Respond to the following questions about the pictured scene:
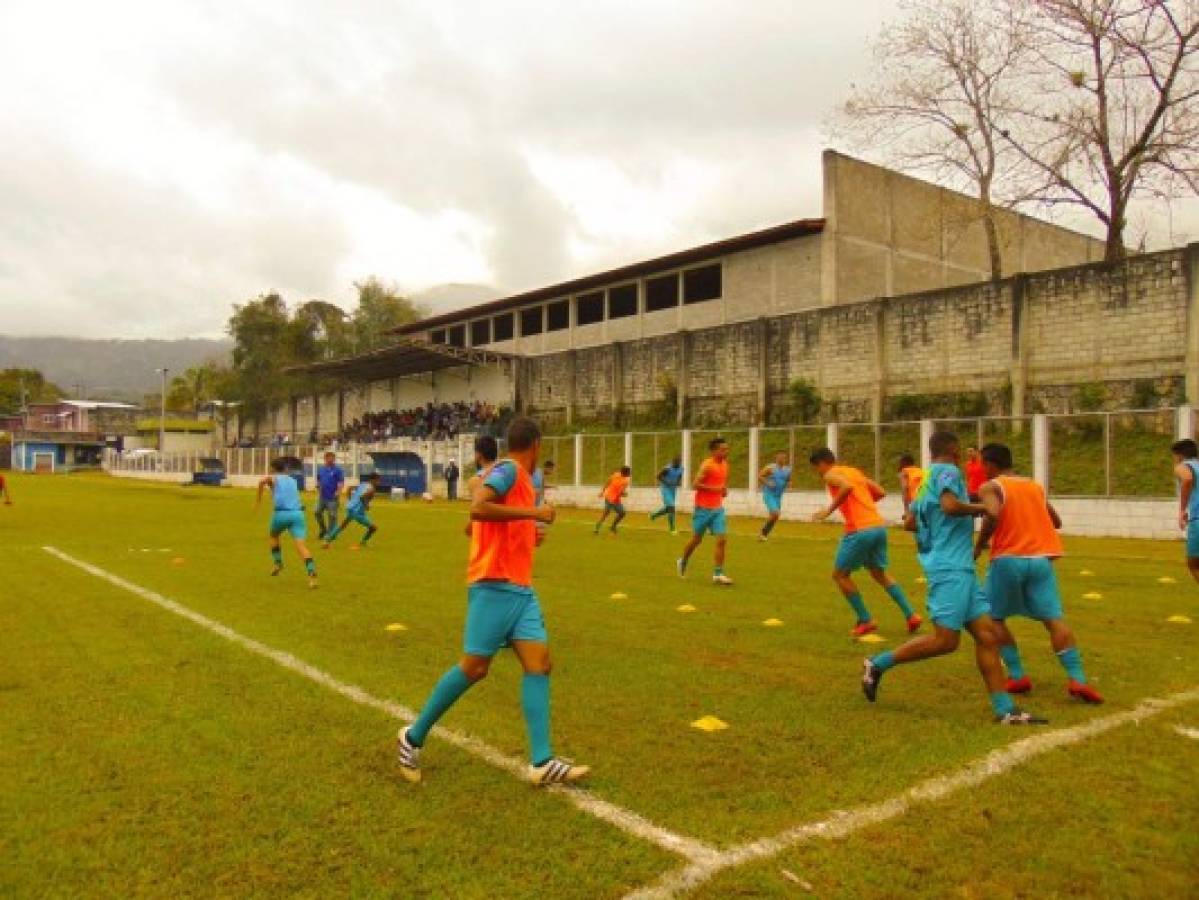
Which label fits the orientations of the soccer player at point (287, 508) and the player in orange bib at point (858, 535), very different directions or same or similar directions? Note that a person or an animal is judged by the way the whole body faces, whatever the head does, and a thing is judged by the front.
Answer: same or similar directions

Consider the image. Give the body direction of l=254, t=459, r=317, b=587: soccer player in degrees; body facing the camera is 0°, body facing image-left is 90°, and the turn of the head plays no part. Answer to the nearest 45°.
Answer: approximately 135°

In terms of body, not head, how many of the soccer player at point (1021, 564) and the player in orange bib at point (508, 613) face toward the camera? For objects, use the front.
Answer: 0

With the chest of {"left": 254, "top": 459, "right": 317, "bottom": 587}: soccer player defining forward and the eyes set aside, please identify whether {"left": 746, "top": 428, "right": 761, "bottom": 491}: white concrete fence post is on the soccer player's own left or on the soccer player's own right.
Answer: on the soccer player's own right

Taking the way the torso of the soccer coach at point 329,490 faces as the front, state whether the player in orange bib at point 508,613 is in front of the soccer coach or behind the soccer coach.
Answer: in front

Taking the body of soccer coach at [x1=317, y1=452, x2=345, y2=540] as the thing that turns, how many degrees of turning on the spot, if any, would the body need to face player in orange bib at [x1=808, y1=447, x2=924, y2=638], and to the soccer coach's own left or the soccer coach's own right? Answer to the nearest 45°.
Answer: approximately 45° to the soccer coach's own left

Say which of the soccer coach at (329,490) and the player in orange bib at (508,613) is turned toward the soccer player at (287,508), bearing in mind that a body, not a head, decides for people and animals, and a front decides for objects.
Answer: the soccer coach at (329,490)

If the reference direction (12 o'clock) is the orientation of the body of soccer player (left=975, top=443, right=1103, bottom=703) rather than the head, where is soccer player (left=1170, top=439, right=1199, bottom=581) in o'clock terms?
soccer player (left=1170, top=439, right=1199, bottom=581) is roughly at 2 o'clock from soccer player (left=975, top=443, right=1103, bottom=703).

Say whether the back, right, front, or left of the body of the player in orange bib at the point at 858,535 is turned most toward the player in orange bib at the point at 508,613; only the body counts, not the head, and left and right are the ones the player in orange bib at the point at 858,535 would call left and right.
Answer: left

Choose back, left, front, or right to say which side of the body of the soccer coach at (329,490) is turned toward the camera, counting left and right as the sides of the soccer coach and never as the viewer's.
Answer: front
